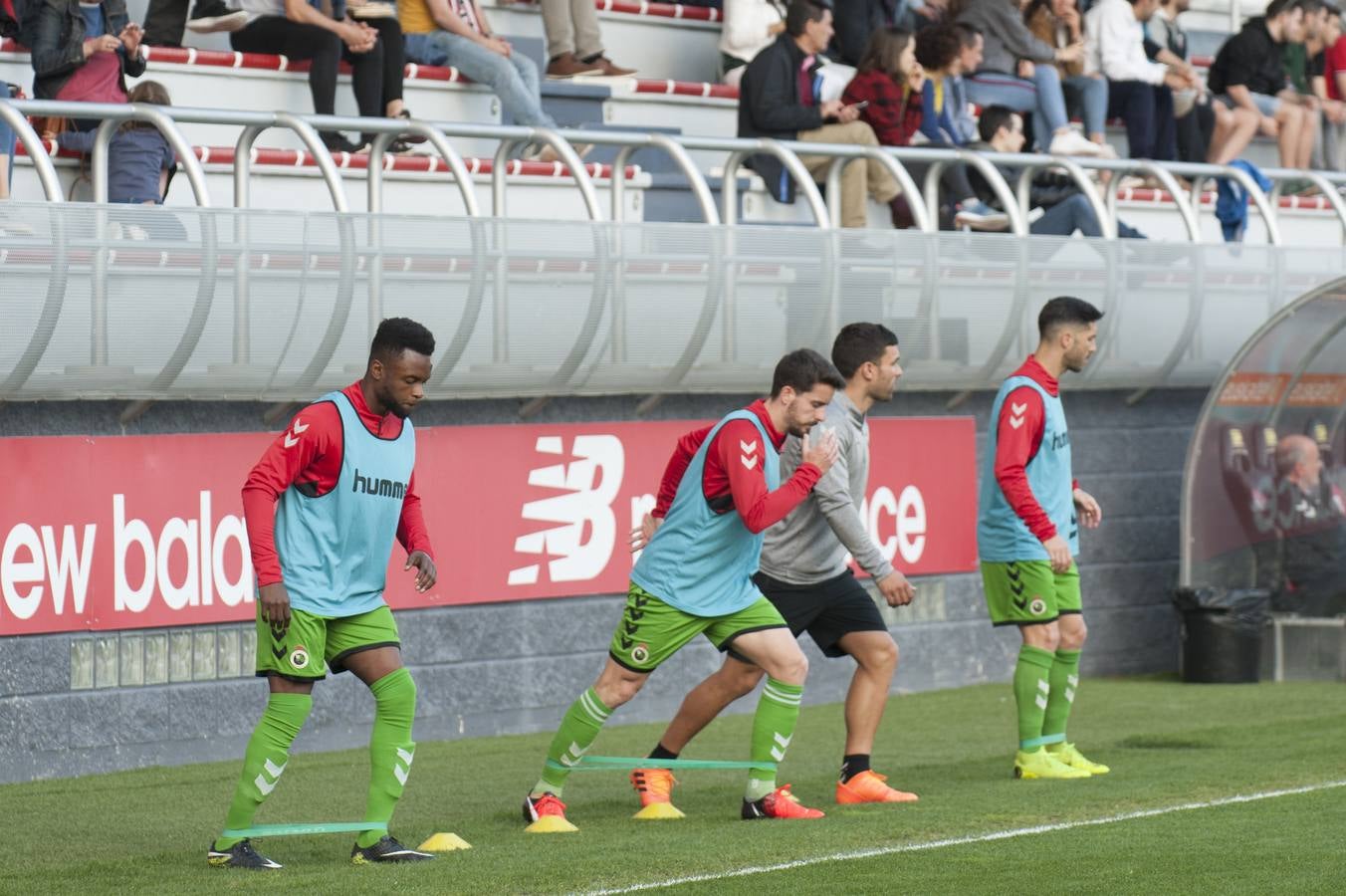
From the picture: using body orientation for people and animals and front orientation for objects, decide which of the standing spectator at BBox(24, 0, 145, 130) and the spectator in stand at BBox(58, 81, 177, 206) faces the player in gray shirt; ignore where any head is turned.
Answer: the standing spectator

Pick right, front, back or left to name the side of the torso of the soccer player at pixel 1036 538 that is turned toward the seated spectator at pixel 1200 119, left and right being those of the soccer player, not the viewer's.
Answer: left

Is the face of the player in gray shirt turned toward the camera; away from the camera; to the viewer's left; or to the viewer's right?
to the viewer's right

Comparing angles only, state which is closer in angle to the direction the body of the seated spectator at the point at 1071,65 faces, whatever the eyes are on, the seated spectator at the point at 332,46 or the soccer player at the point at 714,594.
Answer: the soccer player

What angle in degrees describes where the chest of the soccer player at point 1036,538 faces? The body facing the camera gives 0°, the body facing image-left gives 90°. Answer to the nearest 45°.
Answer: approximately 270°

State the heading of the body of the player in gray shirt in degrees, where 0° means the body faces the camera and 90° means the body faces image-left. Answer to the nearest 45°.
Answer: approximately 270°

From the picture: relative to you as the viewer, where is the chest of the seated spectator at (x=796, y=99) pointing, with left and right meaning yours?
facing to the right of the viewer

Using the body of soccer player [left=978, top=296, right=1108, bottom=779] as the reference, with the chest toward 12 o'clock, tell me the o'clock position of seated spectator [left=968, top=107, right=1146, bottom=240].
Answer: The seated spectator is roughly at 9 o'clock from the soccer player.

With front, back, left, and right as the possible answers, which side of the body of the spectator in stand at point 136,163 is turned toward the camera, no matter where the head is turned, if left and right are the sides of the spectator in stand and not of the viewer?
back

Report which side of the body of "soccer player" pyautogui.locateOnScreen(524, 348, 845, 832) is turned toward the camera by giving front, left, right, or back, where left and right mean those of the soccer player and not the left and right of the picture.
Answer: right

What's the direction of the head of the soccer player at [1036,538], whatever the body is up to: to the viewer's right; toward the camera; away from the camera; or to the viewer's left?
to the viewer's right

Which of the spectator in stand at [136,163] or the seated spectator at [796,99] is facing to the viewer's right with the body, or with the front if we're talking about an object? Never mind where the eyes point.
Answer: the seated spectator
